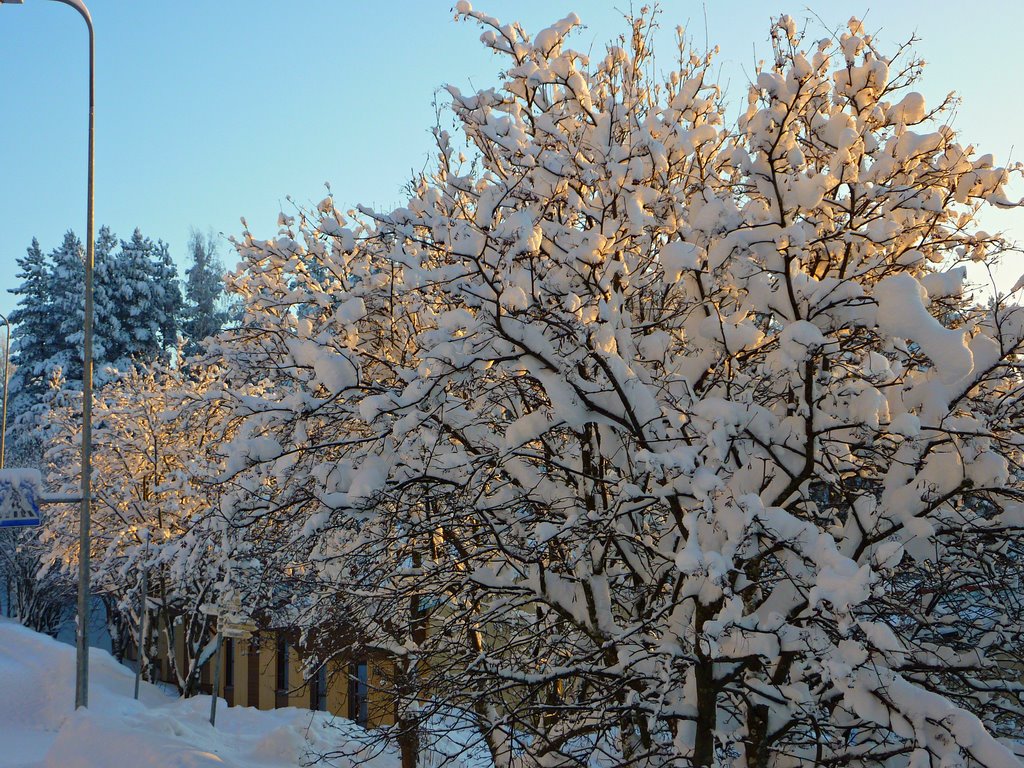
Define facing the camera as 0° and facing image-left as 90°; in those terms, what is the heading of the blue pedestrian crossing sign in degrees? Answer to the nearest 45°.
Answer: approximately 0°
